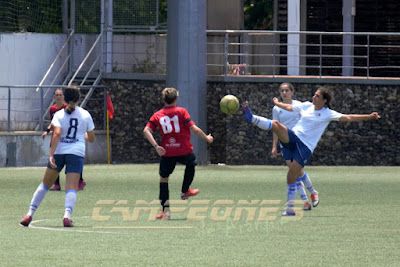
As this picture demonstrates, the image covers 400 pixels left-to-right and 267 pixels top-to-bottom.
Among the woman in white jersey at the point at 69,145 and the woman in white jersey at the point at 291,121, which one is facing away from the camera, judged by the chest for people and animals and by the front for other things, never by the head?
the woman in white jersey at the point at 69,145

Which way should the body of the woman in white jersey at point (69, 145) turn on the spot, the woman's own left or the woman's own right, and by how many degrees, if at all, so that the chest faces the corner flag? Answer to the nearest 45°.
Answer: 0° — they already face it

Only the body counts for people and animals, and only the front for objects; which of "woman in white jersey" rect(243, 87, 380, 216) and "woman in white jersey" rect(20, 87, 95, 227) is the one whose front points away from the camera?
"woman in white jersey" rect(20, 87, 95, 227)

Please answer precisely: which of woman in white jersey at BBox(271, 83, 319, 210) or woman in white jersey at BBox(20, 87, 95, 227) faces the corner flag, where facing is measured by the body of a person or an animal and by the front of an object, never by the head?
woman in white jersey at BBox(20, 87, 95, 227)

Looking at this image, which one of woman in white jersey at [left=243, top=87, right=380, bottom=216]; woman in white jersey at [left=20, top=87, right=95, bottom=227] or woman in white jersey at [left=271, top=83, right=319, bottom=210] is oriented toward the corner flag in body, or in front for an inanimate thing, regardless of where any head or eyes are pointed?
woman in white jersey at [left=20, top=87, right=95, bottom=227]

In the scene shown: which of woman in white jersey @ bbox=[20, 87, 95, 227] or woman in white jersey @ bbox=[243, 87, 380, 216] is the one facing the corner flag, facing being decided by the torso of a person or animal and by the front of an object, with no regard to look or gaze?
woman in white jersey @ bbox=[20, 87, 95, 227]

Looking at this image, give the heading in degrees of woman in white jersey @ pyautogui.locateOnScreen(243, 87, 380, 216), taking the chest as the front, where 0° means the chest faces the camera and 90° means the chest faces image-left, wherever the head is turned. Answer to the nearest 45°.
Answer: approximately 45°

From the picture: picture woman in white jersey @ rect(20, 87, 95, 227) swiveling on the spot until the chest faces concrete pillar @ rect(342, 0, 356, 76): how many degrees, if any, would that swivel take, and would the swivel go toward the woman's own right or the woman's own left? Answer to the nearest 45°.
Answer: approximately 45° to the woman's own right

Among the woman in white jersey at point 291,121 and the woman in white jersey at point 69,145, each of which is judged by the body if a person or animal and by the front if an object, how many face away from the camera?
1

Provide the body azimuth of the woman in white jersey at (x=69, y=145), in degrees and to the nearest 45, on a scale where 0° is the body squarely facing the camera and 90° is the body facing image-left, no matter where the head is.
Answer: approximately 180°

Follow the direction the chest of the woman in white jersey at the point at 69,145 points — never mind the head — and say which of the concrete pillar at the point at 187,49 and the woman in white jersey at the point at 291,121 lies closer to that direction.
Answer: the concrete pillar
